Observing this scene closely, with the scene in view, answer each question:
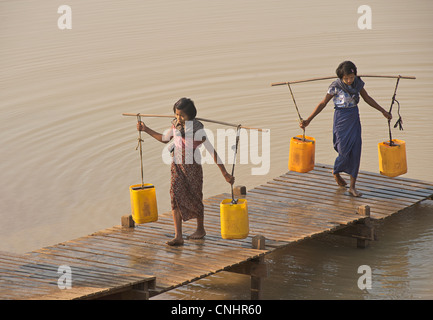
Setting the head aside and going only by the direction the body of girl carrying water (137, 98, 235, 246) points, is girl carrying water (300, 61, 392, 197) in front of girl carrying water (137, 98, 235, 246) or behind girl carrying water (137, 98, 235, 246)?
behind

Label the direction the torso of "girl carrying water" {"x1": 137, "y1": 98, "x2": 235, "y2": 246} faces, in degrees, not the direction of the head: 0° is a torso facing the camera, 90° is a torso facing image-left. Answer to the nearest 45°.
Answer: approximately 45°
